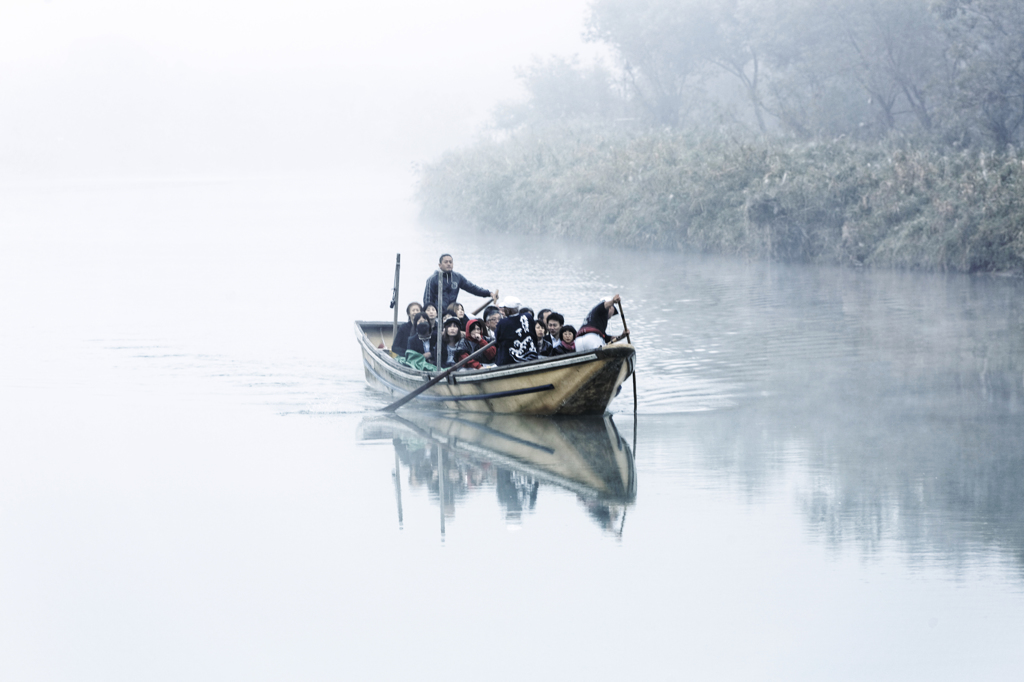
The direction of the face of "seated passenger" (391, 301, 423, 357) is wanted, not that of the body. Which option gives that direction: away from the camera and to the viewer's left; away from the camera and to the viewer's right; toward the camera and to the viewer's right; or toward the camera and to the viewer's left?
toward the camera and to the viewer's right

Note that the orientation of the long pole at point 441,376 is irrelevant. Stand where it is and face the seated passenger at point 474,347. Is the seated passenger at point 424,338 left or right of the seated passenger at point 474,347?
left

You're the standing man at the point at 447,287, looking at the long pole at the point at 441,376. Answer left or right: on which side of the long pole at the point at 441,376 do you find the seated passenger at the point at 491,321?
left

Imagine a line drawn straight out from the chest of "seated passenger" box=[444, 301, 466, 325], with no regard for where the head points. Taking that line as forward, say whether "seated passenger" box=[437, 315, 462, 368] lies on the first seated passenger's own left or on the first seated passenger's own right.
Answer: on the first seated passenger's own right

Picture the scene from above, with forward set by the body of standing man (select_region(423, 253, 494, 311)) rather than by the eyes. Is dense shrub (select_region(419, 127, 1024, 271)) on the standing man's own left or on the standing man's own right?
on the standing man's own left
